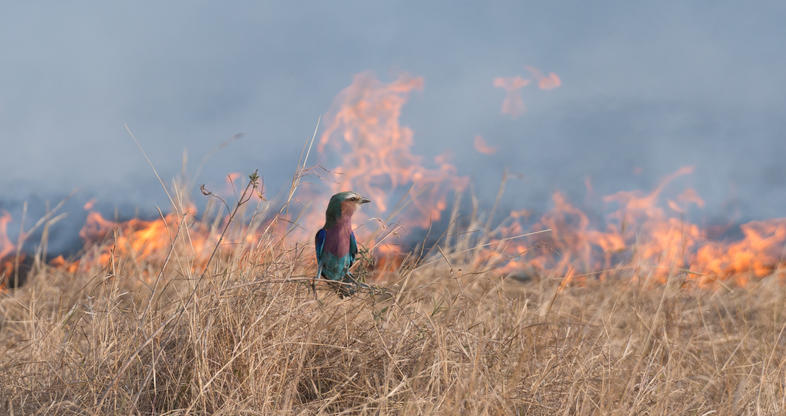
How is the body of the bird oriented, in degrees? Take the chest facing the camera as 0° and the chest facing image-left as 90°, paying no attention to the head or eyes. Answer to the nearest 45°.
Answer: approximately 315°
